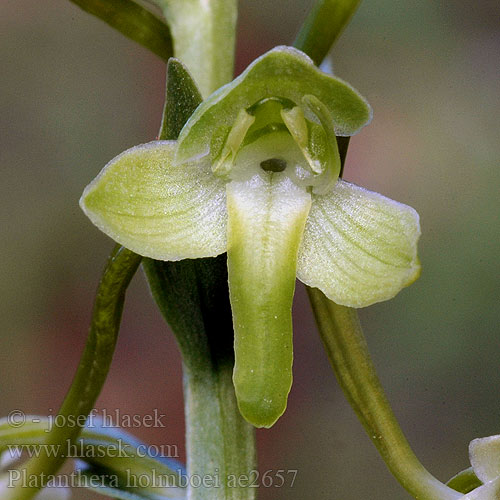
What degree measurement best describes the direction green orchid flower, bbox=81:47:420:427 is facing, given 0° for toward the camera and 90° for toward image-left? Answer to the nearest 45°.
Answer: approximately 0°
